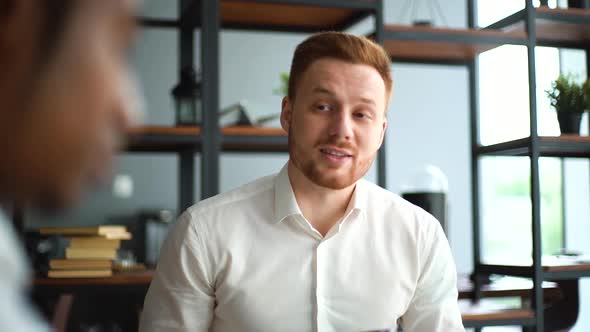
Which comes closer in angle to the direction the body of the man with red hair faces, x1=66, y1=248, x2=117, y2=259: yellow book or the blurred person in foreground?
the blurred person in foreground

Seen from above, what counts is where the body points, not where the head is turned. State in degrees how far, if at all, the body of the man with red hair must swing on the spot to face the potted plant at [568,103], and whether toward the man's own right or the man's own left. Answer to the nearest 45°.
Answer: approximately 135° to the man's own left

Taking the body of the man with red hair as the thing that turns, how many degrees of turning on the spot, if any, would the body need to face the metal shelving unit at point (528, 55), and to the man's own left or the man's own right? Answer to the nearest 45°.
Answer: approximately 135° to the man's own left

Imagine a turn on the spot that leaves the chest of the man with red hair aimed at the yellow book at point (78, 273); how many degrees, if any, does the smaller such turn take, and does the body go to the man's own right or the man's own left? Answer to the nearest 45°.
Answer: approximately 135° to the man's own right

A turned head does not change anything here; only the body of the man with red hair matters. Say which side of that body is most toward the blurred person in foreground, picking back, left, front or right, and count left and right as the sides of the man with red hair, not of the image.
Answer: front

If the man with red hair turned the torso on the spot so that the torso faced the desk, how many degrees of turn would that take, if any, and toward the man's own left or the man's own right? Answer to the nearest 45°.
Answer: approximately 135° to the man's own right

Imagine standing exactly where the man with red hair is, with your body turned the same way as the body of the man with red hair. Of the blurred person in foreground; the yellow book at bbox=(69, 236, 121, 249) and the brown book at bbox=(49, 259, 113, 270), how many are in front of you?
1

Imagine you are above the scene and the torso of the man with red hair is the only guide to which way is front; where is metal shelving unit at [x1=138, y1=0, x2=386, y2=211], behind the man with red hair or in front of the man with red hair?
behind

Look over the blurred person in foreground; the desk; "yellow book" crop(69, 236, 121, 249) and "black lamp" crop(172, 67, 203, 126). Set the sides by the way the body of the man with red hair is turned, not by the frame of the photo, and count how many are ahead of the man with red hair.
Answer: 1

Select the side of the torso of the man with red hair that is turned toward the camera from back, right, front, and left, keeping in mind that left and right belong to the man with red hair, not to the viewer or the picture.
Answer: front
